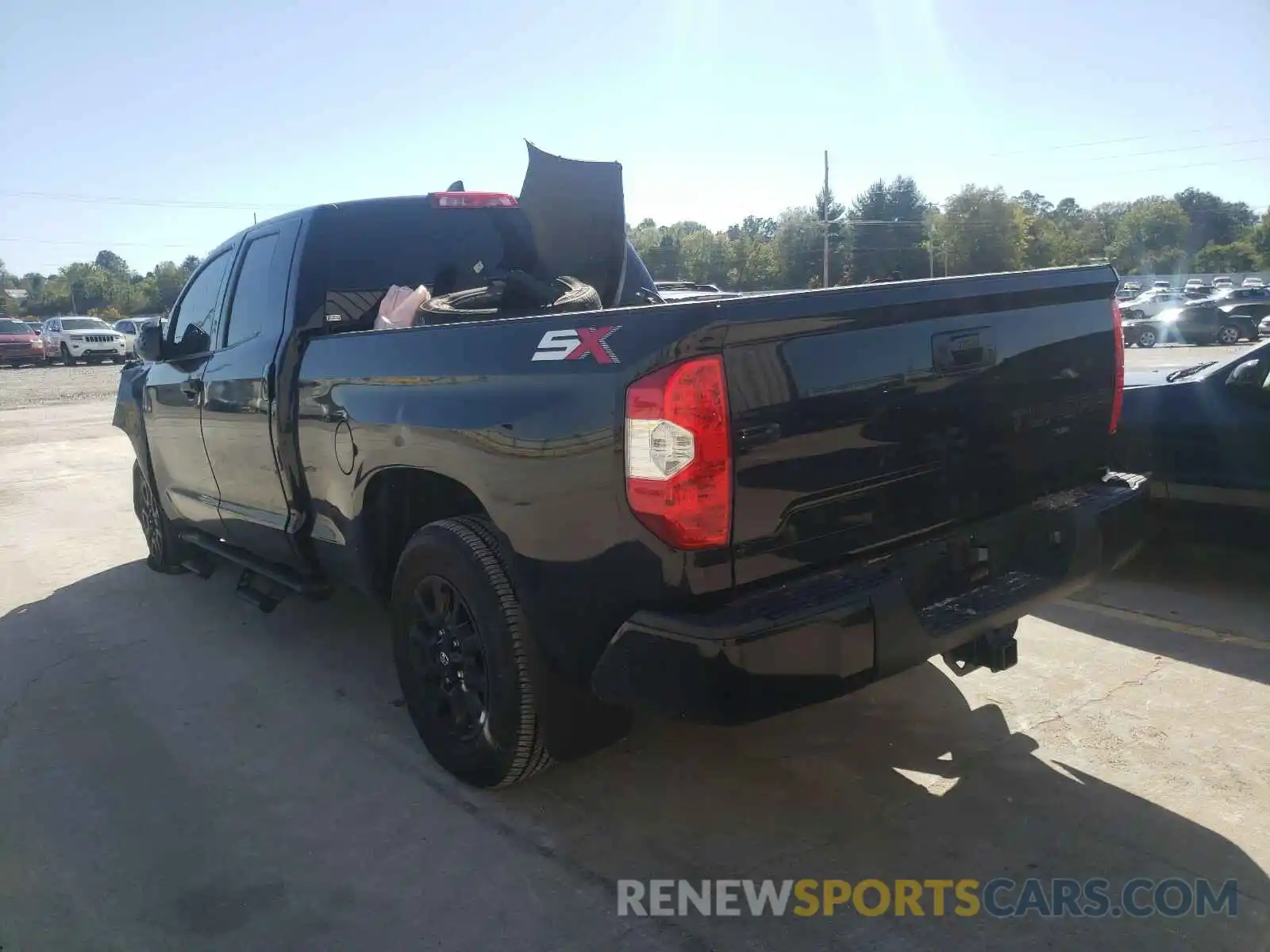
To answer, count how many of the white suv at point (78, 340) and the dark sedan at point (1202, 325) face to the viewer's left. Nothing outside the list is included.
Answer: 1

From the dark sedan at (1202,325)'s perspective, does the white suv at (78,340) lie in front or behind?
in front

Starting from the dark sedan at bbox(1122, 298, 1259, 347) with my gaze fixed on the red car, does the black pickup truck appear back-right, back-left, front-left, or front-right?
front-left

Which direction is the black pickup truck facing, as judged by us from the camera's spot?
facing away from the viewer and to the left of the viewer

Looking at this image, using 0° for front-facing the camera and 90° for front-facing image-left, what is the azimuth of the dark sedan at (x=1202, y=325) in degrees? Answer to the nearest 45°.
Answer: approximately 90°

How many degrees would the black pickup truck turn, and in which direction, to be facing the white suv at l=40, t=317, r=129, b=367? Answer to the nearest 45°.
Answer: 0° — it already faces it

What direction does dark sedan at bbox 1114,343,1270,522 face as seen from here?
to the viewer's left

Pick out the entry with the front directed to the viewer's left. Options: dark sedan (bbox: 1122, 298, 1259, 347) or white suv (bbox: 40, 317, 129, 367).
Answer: the dark sedan

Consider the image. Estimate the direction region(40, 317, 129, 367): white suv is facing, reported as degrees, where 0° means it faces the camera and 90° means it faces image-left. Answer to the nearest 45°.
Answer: approximately 315°

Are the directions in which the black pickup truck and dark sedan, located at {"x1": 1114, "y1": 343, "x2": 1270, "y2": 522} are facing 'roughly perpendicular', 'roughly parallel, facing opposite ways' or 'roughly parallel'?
roughly parallel

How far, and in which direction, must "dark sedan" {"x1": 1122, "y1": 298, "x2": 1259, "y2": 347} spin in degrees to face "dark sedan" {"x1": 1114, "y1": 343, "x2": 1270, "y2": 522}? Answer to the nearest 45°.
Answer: approximately 90° to its left

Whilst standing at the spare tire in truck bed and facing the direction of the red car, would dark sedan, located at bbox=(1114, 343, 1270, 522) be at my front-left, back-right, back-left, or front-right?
back-right
